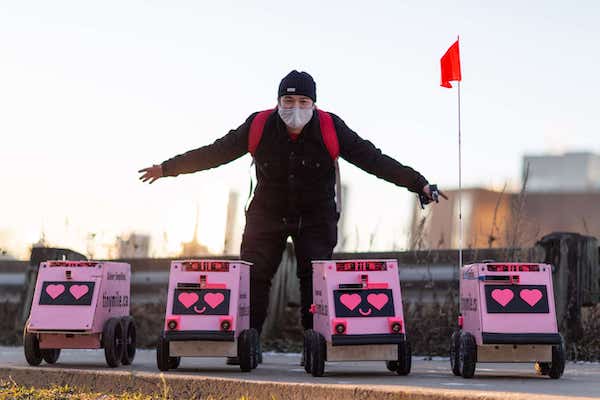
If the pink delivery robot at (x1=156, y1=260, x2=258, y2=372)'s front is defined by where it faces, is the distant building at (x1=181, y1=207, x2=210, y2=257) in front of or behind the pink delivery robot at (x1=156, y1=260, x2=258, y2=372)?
behind

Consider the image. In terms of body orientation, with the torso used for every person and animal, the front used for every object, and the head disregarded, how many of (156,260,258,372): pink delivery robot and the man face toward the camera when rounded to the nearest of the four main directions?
2

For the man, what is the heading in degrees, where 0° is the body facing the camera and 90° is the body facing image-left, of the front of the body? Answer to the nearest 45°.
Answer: approximately 0°

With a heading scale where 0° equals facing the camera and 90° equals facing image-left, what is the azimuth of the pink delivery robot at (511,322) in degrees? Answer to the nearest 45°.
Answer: approximately 0°

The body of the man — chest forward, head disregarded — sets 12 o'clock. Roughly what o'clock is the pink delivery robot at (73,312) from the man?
The pink delivery robot is roughly at 3 o'clock from the man.
